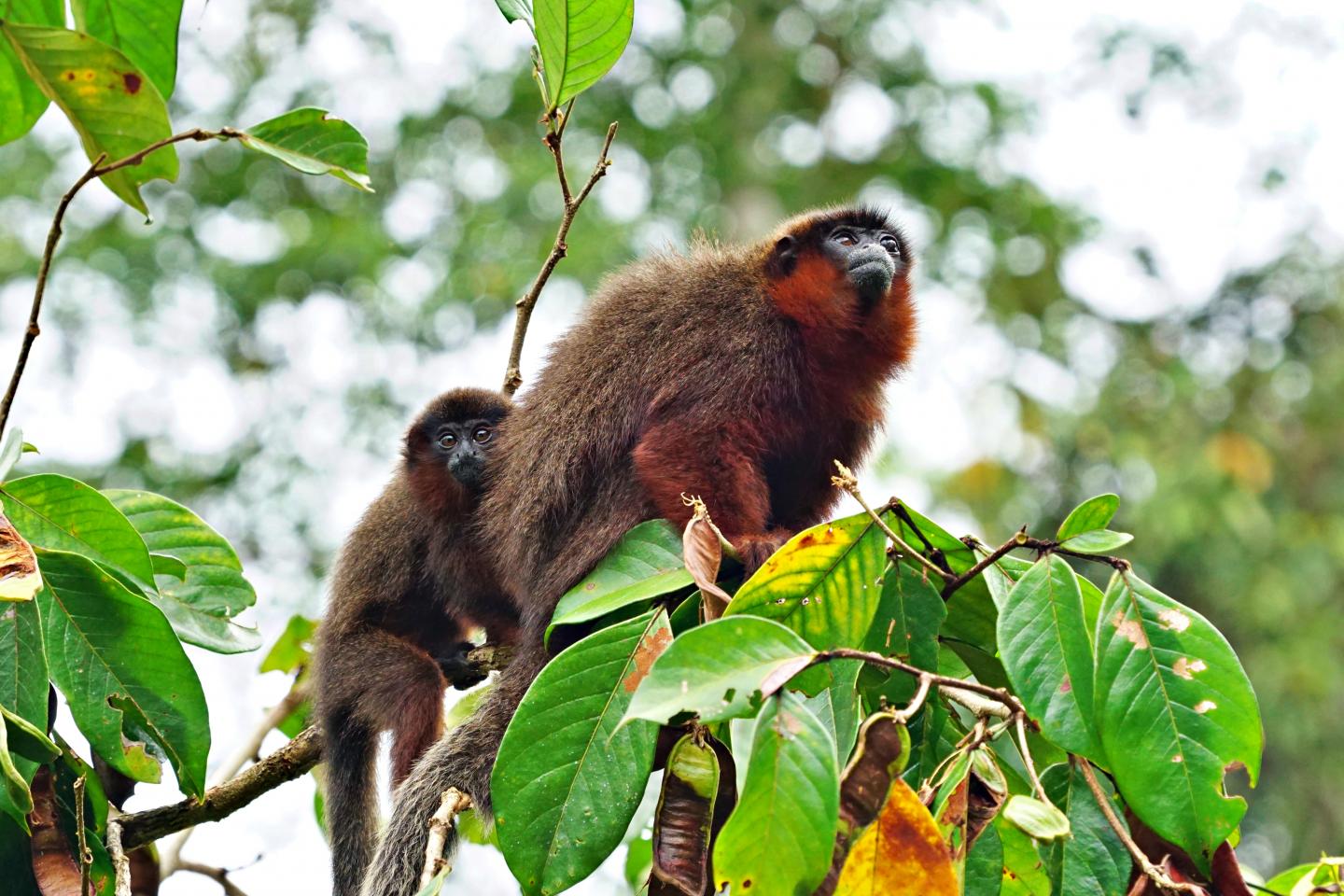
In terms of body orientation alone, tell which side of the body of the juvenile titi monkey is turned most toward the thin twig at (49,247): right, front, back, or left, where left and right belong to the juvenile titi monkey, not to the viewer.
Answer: right

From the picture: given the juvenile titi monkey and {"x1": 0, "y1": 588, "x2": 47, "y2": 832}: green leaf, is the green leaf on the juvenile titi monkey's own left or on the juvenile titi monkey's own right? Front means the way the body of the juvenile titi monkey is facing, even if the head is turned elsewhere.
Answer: on the juvenile titi monkey's own right

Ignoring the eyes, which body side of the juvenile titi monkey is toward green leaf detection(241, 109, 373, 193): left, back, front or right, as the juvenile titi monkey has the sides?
right
